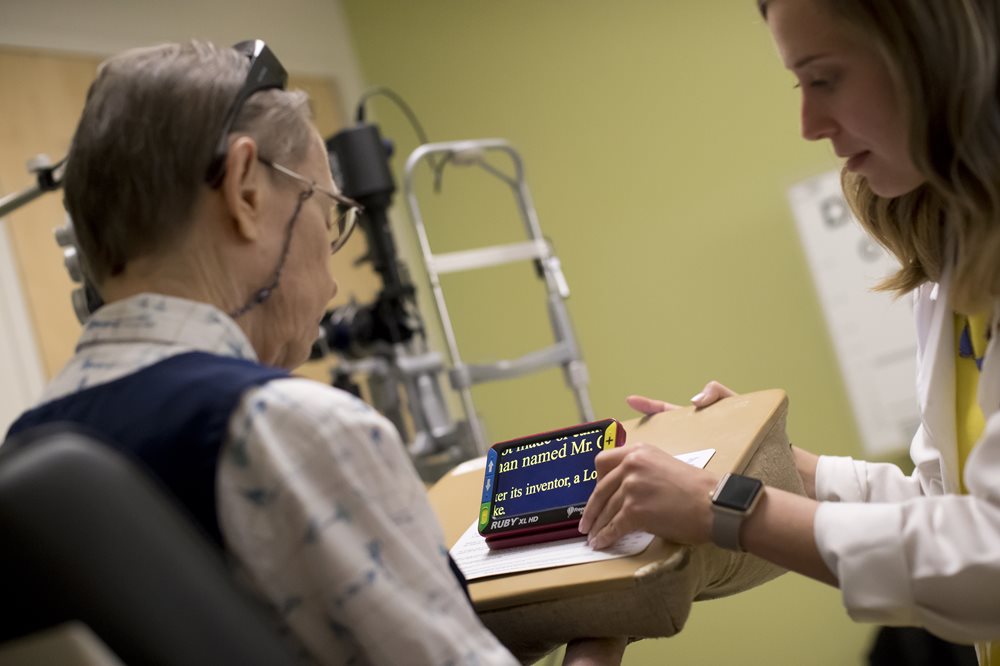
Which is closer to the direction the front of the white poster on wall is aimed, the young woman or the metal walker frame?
the young woman

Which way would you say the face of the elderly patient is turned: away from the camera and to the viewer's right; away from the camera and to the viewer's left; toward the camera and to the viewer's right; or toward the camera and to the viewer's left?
away from the camera and to the viewer's right

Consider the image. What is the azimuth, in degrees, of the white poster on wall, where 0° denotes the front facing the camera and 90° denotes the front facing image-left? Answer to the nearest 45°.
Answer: approximately 0°

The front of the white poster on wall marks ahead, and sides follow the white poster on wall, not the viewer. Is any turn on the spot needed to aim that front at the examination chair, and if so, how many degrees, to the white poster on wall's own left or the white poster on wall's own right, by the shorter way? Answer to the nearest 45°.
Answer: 0° — it already faces it

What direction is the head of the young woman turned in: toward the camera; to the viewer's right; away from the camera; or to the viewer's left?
to the viewer's left

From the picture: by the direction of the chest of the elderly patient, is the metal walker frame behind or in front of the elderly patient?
in front

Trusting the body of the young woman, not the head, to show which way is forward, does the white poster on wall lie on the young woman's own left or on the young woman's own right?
on the young woman's own right

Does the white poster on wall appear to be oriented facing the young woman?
yes

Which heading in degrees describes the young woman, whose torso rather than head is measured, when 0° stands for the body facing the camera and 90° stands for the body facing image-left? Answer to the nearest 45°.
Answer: approximately 90°

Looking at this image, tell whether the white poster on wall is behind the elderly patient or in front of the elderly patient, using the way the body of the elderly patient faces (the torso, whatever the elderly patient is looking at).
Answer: in front

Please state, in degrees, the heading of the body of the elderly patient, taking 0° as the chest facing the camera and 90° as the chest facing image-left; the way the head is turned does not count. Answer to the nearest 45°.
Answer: approximately 225°

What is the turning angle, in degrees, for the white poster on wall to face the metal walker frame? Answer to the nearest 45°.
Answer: approximately 90° to its right
